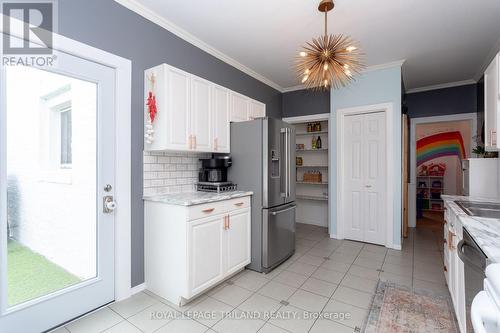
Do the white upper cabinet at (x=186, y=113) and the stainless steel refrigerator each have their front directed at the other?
no

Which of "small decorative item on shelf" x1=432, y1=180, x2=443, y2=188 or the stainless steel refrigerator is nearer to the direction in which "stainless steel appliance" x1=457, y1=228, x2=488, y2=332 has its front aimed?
the stainless steel refrigerator

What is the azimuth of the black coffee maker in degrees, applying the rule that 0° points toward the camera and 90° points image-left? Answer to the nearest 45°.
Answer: approximately 315°

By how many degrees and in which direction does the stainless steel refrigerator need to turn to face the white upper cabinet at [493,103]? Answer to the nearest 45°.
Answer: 0° — it already faces it

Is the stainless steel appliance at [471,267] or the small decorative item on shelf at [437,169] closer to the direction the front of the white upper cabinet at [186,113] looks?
the stainless steel appliance

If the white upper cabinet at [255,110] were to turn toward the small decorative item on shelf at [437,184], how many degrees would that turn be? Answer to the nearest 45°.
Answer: approximately 90° to its left

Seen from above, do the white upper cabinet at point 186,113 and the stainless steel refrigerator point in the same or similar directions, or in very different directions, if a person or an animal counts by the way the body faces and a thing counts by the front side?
same or similar directions

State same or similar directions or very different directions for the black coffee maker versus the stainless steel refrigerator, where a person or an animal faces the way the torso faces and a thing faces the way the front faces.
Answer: same or similar directions

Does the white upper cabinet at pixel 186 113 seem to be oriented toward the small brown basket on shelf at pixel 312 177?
no

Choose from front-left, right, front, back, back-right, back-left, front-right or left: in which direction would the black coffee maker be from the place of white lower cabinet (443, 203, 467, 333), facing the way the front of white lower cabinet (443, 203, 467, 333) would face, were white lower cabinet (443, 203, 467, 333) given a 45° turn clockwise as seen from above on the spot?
front-left

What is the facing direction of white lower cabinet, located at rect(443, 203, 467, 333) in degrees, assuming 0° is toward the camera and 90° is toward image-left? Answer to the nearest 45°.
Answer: approximately 90°

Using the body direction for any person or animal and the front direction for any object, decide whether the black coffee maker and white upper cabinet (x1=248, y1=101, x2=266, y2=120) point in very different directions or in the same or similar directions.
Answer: same or similar directions

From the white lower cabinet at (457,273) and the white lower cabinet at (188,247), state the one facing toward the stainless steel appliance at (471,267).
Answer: the white lower cabinet at (188,247)

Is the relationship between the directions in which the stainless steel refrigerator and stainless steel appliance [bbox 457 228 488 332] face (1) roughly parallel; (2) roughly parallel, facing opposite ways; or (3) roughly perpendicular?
roughly parallel, facing opposite ways

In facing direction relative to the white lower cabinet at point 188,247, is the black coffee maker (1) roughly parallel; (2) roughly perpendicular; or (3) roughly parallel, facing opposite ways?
roughly parallel

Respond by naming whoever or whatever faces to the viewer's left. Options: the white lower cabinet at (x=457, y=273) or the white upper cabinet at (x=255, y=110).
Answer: the white lower cabinet

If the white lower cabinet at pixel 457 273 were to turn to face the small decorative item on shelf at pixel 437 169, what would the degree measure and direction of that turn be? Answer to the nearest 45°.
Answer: approximately 90° to its right

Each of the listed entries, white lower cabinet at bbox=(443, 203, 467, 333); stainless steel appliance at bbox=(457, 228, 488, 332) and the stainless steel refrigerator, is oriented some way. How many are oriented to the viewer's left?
2

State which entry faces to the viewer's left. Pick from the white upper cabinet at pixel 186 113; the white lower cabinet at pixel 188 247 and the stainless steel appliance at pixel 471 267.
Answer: the stainless steel appliance
